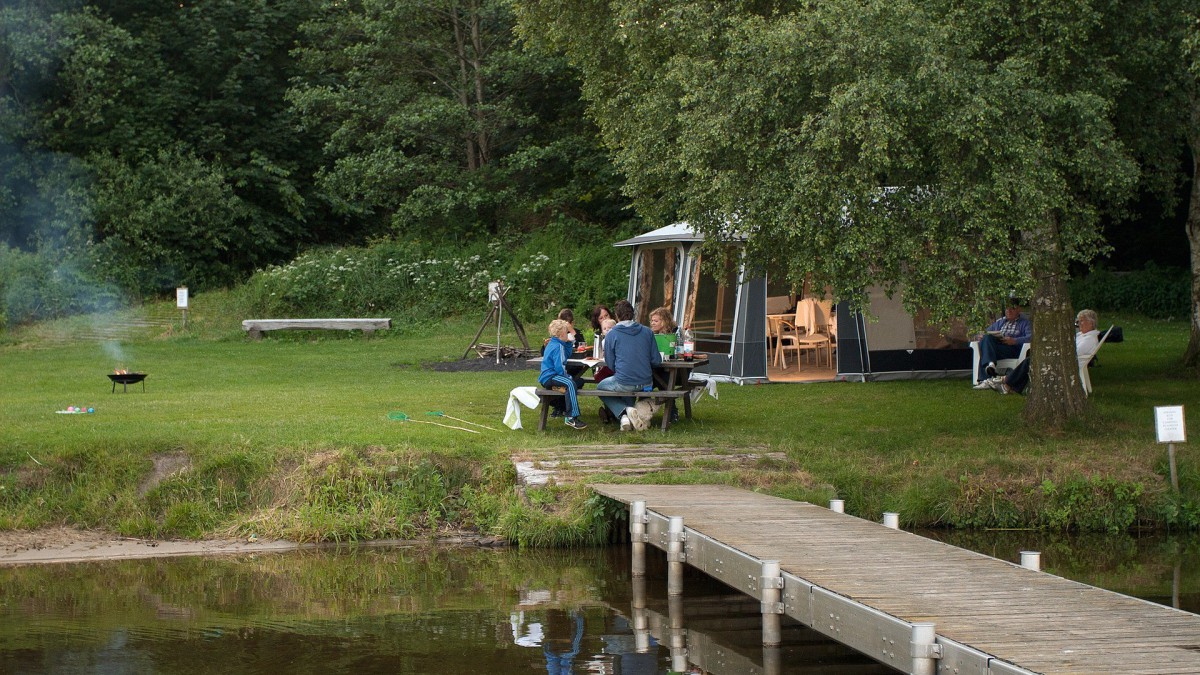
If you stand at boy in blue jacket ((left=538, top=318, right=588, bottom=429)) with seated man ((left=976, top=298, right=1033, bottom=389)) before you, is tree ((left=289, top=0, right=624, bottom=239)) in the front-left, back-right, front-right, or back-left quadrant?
front-left

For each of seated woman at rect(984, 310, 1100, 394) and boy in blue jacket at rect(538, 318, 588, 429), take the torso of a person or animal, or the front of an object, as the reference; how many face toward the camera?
0

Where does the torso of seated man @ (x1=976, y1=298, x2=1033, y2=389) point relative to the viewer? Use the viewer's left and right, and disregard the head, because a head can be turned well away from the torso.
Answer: facing the viewer and to the left of the viewer

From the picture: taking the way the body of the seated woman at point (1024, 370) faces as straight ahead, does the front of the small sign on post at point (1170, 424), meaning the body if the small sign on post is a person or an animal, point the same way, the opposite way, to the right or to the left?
to the left

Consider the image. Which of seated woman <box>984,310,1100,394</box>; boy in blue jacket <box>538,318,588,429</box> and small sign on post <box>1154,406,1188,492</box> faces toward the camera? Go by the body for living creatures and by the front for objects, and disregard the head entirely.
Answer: the small sign on post

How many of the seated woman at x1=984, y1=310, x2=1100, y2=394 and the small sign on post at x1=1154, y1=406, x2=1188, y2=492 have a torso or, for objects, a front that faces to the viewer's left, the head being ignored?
1

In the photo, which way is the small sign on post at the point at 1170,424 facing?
toward the camera

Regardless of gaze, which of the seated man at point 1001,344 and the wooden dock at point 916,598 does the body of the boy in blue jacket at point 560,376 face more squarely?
the seated man

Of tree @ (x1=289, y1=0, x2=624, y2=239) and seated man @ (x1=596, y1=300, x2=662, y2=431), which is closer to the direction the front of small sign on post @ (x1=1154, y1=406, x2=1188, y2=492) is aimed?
the seated man

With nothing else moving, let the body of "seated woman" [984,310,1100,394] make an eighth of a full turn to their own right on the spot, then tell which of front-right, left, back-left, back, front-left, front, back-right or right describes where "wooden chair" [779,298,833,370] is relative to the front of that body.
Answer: front

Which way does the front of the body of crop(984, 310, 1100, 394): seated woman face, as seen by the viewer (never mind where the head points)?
to the viewer's left

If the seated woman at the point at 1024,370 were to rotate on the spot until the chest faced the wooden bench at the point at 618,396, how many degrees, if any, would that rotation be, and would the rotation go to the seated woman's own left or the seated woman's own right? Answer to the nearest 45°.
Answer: approximately 45° to the seated woman's own left

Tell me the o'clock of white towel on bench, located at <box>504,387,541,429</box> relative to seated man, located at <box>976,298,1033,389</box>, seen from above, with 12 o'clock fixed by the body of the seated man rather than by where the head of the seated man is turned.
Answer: The white towel on bench is roughly at 12 o'clock from the seated man.

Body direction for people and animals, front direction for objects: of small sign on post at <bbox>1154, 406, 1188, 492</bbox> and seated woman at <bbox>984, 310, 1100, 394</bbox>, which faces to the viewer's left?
the seated woman

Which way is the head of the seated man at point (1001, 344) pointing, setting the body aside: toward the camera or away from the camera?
toward the camera

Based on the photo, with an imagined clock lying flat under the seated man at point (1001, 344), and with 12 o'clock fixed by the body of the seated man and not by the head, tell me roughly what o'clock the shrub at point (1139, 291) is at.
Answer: The shrub is roughly at 5 o'clock from the seated man.

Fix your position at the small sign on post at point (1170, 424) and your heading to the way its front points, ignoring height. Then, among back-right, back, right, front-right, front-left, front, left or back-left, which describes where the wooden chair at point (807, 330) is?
back-right

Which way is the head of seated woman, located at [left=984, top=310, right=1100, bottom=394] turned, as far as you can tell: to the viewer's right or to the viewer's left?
to the viewer's left
